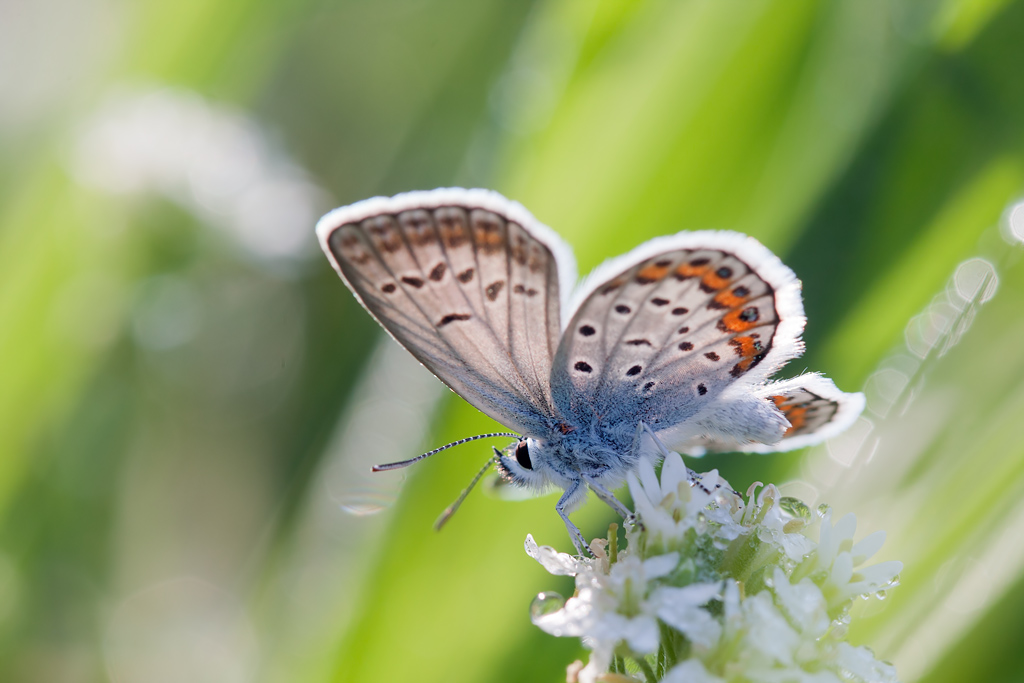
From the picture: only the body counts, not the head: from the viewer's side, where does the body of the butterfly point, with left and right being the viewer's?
facing to the left of the viewer
